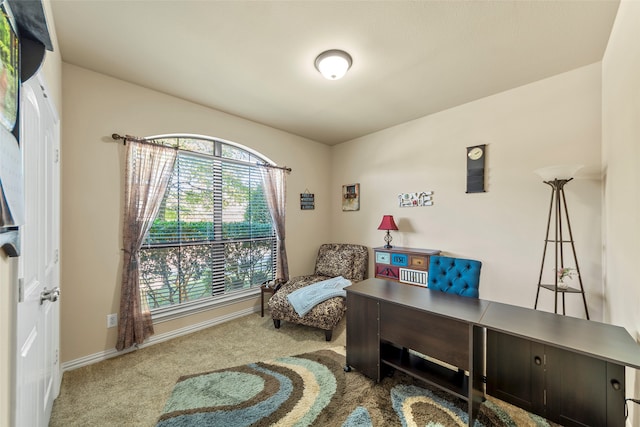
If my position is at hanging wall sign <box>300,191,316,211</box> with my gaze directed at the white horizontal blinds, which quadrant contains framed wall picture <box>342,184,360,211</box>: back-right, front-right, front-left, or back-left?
back-left

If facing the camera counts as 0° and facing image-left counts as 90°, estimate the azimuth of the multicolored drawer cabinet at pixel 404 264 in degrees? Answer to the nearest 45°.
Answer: approximately 45°

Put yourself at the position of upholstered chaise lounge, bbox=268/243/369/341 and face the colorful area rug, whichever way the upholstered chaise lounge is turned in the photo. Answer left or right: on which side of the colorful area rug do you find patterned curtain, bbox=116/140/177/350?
right

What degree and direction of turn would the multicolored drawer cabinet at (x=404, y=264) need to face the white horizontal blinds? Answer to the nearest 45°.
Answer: approximately 45° to its right

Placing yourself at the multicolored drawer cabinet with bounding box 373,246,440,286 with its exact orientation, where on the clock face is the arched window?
The arched window is roughly at 1 o'clock from the multicolored drawer cabinet.

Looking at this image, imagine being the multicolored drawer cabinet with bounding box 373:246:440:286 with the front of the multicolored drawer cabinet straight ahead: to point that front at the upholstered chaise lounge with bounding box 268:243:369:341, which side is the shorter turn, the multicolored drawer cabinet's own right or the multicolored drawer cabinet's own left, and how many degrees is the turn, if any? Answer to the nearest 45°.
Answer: approximately 45° to the multicolored drawer cabinet's own right
